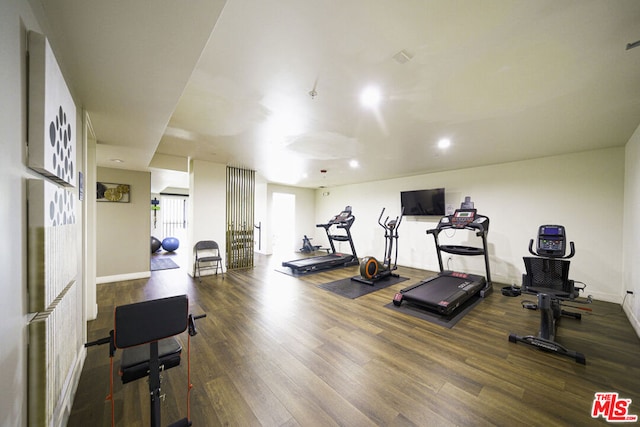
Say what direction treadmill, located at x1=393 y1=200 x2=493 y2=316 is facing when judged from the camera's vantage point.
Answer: facing away from the viewer and to the right of the viewer

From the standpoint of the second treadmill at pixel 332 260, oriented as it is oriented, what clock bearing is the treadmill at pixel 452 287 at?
The treadmill is roughly at 3 o'clock from the second treadmill.

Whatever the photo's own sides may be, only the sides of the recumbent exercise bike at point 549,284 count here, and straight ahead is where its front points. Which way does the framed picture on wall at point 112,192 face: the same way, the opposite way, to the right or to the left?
to the right

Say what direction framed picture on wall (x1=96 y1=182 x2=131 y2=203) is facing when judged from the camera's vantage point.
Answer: facing the viewer

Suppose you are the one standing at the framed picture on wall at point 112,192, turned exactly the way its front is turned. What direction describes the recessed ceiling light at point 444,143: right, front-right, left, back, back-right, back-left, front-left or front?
front-left

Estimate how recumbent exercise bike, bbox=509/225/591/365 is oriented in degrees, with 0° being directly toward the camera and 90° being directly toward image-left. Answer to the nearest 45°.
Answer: approximately 180°

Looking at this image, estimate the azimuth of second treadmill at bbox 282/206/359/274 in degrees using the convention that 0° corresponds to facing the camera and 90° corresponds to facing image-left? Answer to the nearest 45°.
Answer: approximately 225°

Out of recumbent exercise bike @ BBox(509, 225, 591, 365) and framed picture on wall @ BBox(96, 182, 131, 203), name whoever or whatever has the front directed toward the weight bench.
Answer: the framed picture on wall
